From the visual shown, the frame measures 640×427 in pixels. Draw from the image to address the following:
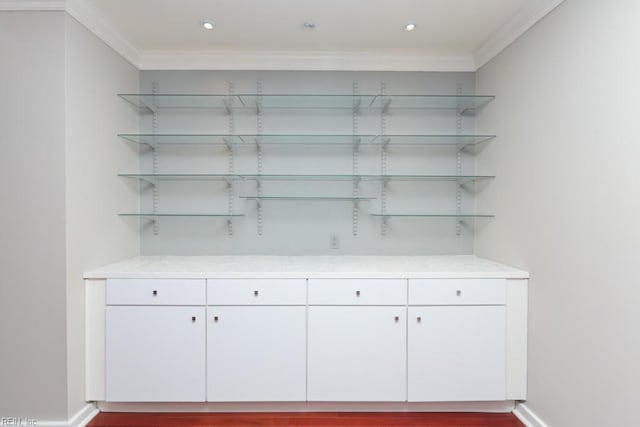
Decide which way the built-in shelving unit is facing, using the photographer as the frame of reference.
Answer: facing the viewer

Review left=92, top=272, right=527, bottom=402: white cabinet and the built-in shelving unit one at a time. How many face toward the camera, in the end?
2

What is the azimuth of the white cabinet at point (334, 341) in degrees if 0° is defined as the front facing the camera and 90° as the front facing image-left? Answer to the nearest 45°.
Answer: approximately 0°
